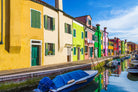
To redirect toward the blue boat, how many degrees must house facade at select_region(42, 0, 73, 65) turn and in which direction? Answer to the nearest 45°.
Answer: approximately 45° to its right

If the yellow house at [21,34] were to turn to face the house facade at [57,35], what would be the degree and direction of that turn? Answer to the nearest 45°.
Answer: approximately 90° to its left

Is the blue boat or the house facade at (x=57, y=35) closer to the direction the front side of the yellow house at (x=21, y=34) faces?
the blue boat

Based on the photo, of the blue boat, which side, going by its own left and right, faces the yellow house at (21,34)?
left

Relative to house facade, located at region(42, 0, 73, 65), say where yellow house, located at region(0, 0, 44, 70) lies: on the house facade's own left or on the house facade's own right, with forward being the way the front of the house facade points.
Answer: on the house facade's own right

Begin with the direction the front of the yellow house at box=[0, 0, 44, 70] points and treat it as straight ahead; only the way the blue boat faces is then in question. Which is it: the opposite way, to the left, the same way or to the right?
to the left

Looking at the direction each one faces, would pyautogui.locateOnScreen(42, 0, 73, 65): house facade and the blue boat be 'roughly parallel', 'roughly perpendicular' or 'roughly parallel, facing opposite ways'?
roughly perpendicular

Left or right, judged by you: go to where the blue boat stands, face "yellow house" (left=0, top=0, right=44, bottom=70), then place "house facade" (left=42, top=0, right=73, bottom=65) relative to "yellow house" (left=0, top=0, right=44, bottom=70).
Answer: right
